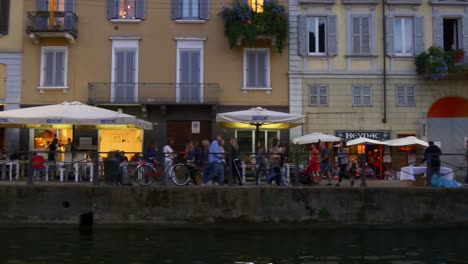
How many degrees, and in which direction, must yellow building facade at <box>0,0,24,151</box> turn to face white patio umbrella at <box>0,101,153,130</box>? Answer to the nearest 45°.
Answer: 0° — it already faces it

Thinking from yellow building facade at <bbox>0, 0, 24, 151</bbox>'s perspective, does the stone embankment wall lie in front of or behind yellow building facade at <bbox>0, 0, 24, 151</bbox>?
in front

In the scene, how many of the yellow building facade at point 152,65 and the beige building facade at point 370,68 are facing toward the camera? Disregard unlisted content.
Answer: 2

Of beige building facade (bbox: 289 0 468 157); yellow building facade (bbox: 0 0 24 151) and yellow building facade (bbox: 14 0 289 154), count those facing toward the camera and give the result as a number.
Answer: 3

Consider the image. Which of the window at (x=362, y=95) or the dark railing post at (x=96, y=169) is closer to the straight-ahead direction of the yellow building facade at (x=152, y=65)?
the dark railing post

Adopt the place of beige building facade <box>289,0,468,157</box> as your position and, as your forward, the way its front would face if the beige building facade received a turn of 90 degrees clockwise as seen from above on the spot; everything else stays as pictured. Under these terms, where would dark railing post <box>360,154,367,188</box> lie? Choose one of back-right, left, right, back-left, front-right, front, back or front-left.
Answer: left

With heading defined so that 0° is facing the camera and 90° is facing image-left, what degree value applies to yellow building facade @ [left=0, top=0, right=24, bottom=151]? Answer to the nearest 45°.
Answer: approximately 0°

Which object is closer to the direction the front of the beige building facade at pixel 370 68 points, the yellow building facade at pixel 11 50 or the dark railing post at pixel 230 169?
the dark railing post
